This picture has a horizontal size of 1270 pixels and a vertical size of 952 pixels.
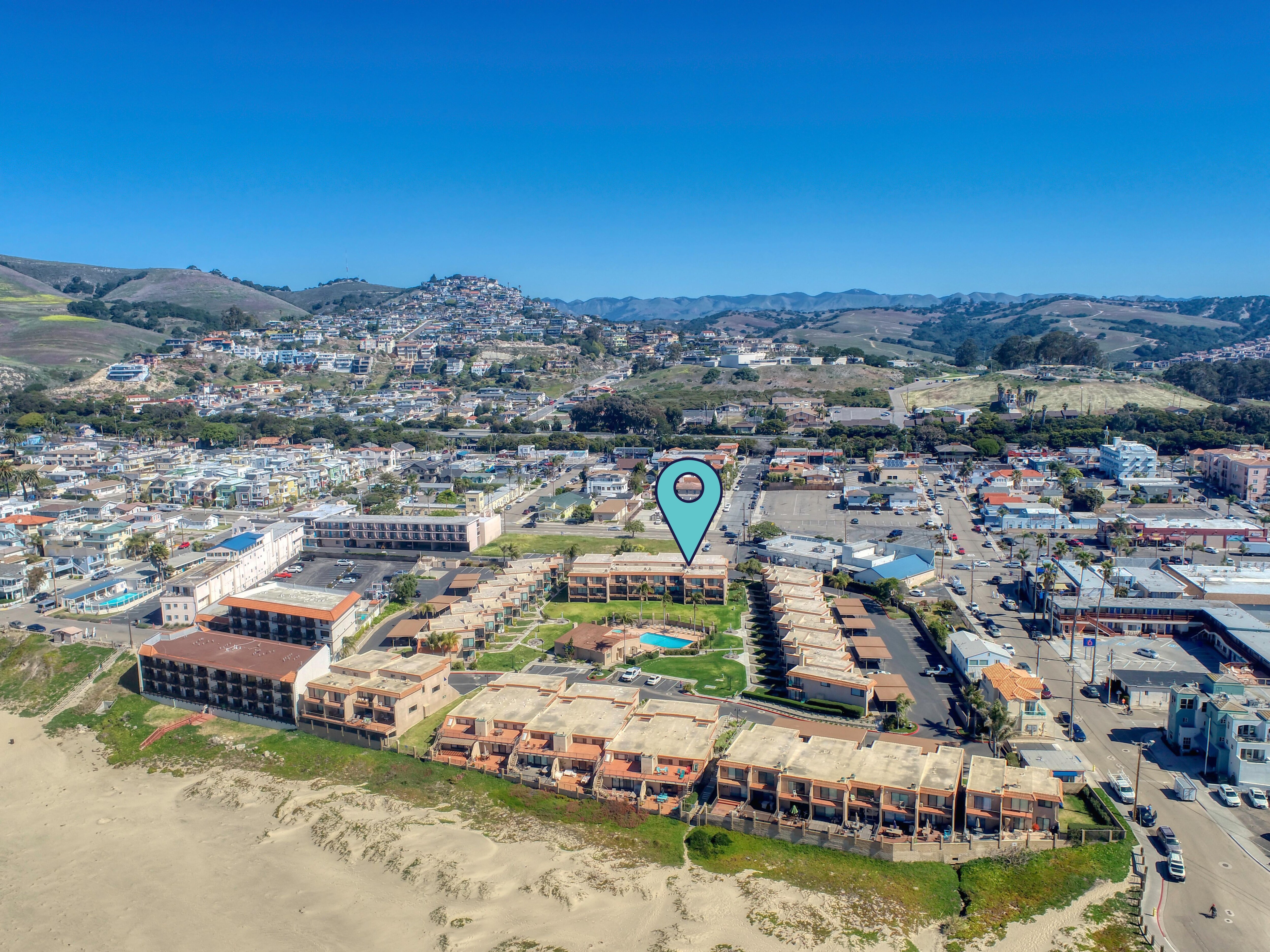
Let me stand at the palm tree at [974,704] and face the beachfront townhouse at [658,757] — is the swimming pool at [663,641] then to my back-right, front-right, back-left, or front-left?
front-right

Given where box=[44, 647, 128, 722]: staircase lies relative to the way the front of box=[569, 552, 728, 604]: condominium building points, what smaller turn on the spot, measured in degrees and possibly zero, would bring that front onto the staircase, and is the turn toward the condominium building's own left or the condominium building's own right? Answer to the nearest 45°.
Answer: approximately 45° to the condominium building's own right

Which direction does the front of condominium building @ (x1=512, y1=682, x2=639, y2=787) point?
toward the camera

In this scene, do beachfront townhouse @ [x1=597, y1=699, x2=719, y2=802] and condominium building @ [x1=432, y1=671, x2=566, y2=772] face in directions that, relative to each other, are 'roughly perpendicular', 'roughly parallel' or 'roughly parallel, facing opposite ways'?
roughly parallel

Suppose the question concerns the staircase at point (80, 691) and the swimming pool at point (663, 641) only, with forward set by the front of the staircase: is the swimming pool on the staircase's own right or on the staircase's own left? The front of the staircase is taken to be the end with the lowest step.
on the staircase's own left

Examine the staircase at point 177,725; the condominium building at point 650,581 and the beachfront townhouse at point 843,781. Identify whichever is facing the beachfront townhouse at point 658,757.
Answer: the condominium building

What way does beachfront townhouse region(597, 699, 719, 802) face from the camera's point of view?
toward the camera

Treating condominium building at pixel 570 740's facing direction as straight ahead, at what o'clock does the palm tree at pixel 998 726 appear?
The palm tree is roughly at 9 o'clock from the condominium building.

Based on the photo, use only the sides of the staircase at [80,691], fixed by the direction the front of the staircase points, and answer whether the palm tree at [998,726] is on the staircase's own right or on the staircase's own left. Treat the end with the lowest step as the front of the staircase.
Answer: on the staircase's own left

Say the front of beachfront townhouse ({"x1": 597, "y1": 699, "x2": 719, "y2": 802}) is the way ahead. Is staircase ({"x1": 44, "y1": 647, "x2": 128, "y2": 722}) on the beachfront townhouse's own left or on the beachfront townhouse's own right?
on the beachfront townhouse's own right

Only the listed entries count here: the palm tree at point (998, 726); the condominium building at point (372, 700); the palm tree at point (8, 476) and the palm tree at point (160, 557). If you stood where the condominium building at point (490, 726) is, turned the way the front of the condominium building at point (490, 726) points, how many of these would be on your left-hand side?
1

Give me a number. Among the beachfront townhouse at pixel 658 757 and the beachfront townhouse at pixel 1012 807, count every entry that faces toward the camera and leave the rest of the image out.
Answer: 2

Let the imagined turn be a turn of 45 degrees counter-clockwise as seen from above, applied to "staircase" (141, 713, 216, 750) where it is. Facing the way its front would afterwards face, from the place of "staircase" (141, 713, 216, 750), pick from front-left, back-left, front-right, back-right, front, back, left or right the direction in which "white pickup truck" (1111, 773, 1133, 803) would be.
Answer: front-left

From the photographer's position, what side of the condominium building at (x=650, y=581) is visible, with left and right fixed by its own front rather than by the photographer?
front

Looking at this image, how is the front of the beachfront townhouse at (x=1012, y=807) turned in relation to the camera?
facing the viewer

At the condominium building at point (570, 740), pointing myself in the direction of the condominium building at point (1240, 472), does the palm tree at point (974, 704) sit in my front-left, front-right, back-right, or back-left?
front-right

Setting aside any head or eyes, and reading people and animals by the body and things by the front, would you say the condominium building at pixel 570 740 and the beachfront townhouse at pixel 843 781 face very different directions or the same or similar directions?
same or similar directions

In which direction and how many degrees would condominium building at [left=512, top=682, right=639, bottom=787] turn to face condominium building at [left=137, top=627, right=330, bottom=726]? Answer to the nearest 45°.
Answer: approximately 135° to its right

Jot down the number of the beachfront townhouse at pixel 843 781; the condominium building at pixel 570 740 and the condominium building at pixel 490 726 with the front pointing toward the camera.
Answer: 3

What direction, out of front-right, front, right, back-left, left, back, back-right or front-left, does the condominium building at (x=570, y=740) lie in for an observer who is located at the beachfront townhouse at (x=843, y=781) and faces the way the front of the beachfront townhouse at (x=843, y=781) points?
right
